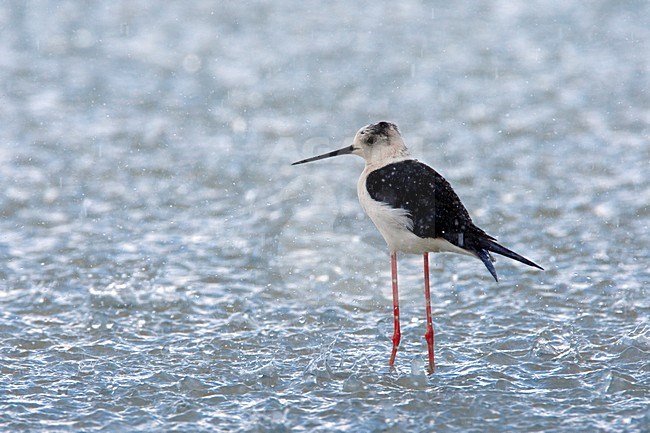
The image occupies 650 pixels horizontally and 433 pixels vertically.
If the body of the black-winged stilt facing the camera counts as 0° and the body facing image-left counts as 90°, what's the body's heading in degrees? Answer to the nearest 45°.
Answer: approximately 90°
